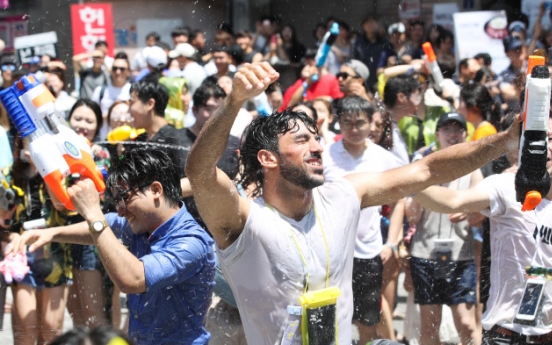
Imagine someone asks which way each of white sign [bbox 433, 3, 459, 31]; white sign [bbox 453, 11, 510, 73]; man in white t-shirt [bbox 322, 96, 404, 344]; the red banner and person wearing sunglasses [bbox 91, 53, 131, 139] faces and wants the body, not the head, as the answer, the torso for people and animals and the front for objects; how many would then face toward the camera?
5

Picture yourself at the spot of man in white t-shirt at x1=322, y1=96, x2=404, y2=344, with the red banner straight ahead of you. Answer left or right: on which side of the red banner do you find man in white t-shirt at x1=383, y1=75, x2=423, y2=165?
right

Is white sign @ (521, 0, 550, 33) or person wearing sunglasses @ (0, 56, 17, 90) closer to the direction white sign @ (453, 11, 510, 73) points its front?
the person wearing sunglasses

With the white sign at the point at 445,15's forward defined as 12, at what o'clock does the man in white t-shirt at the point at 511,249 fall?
The man in white t-shirt is roughly at 12 o'clock from the white sign.

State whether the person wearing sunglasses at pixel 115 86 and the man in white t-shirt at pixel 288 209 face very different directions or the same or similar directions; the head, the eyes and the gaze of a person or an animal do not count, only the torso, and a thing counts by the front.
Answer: same or similar directions

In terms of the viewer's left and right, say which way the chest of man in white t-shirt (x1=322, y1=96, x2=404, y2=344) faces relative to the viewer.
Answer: facing the viewer

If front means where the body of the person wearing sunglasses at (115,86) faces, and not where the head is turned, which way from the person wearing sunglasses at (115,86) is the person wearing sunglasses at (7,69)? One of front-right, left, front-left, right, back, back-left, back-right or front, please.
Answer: back-right

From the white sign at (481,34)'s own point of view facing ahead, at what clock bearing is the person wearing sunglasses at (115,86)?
The person wearing sunglasses is roughly at 2 o'clock from the white sign.

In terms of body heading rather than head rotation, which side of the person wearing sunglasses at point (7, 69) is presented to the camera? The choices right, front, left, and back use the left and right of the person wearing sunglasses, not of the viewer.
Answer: front

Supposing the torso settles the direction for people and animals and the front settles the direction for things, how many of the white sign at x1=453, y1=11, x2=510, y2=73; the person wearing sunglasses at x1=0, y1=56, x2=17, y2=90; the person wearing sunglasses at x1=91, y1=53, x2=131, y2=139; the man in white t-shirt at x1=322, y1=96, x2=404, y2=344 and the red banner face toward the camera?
5

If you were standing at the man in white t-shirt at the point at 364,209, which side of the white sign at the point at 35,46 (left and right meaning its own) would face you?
front

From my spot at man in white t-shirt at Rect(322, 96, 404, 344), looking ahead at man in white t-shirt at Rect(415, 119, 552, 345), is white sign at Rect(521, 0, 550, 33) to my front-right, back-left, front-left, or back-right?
back-left

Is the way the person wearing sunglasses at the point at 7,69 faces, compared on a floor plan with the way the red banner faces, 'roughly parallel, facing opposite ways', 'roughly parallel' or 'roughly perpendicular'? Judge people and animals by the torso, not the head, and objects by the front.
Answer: roughly parallel

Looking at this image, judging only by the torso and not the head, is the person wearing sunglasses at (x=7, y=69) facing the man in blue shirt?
yes

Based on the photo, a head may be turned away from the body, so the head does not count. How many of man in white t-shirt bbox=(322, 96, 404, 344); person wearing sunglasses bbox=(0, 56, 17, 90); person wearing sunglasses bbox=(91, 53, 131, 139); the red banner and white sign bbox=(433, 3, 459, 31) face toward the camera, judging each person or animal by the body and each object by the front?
5

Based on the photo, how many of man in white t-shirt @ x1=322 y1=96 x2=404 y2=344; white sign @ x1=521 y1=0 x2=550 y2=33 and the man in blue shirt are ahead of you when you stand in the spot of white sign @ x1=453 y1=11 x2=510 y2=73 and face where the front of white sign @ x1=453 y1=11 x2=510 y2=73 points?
2

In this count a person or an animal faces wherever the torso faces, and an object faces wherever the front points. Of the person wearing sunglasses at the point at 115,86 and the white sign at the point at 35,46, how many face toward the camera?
2

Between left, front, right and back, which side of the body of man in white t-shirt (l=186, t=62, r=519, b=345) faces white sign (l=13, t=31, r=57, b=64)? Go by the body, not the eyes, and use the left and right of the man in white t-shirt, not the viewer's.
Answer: back
